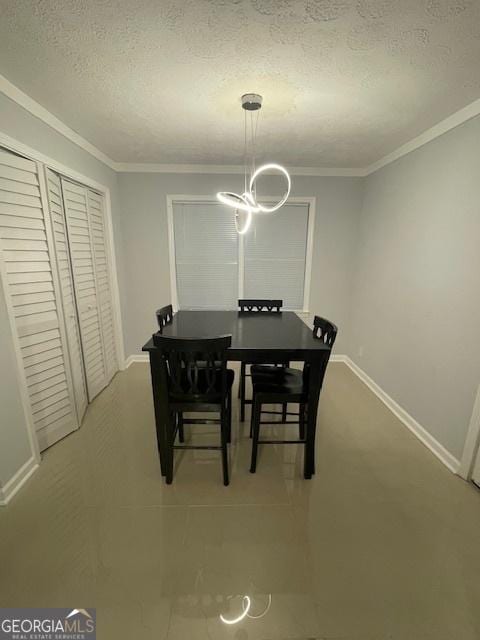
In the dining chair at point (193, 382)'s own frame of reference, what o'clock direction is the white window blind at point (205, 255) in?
The white window blind is roughly at 12 o'clock from the dining chair.

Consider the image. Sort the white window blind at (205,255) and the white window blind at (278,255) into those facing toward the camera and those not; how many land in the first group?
2

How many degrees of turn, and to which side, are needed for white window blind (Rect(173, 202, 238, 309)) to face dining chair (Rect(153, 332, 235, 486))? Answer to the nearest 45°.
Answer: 0° — it already faces it

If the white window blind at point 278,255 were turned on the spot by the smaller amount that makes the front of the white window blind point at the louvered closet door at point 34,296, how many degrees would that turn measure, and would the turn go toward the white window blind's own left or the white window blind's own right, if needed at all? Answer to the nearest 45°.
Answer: approximately 45° to the white window blind's own right

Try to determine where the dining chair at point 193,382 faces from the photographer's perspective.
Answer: facing away from the viewer

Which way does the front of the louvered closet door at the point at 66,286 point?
to the viewer's right

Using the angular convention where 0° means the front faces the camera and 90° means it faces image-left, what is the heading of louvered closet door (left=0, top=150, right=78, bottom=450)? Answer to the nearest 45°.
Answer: approximately 315°

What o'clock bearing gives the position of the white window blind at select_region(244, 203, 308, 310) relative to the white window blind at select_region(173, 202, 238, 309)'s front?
the white window blind at select_region(244, 203, 308, 310) is roughly at 9 o'clock from the white window blind at select_region(173, 202, 238, 309).

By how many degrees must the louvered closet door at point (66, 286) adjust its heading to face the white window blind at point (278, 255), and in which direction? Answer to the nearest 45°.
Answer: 0° — it already faces it

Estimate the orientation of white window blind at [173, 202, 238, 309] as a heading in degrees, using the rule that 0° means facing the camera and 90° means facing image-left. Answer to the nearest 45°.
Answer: approximately 0°
